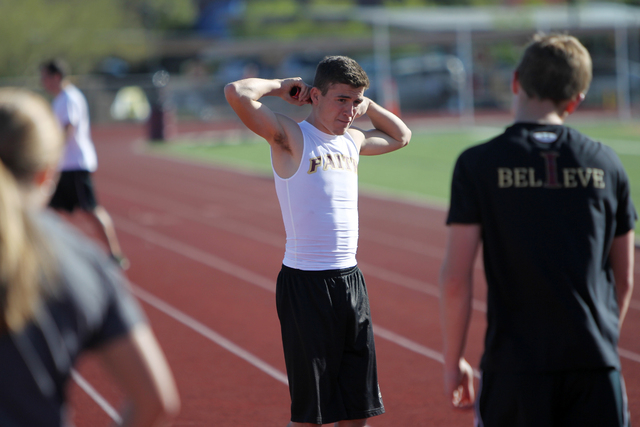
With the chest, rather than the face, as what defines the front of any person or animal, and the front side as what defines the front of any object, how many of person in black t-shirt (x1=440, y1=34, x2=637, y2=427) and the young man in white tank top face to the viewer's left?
0

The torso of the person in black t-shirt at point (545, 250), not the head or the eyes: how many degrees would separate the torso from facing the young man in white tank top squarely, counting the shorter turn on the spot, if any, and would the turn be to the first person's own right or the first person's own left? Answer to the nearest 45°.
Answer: approximately 45° to the first person's own left

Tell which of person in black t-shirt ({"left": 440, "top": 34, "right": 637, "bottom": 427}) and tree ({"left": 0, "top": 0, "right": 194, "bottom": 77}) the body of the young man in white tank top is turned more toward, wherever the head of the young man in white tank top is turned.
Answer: the person in black t-shirt

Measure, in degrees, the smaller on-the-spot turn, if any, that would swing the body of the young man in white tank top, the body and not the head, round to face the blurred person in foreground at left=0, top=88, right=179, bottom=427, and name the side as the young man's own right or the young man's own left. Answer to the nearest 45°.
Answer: approximately 45° to the young man's own right

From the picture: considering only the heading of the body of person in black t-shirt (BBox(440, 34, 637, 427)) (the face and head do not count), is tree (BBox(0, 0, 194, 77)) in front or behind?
in front

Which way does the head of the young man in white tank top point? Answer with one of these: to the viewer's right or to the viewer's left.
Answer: to the viewer's right

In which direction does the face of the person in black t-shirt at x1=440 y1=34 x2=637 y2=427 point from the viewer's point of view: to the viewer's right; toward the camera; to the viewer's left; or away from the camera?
away from the camera

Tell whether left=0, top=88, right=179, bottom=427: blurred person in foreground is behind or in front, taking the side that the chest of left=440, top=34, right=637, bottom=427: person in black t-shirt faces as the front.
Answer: behind

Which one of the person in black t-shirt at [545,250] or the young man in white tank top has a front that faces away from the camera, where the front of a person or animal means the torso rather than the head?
the person in black t-shirt

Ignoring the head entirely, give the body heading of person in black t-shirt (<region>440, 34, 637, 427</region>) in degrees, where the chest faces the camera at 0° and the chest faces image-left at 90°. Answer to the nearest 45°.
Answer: approximately 180°

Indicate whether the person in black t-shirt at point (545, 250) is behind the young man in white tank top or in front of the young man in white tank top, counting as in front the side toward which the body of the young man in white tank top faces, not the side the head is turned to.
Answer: in front

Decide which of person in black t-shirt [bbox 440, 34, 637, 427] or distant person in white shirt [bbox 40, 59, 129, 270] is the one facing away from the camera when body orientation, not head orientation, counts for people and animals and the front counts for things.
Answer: the person in black t-shirt
